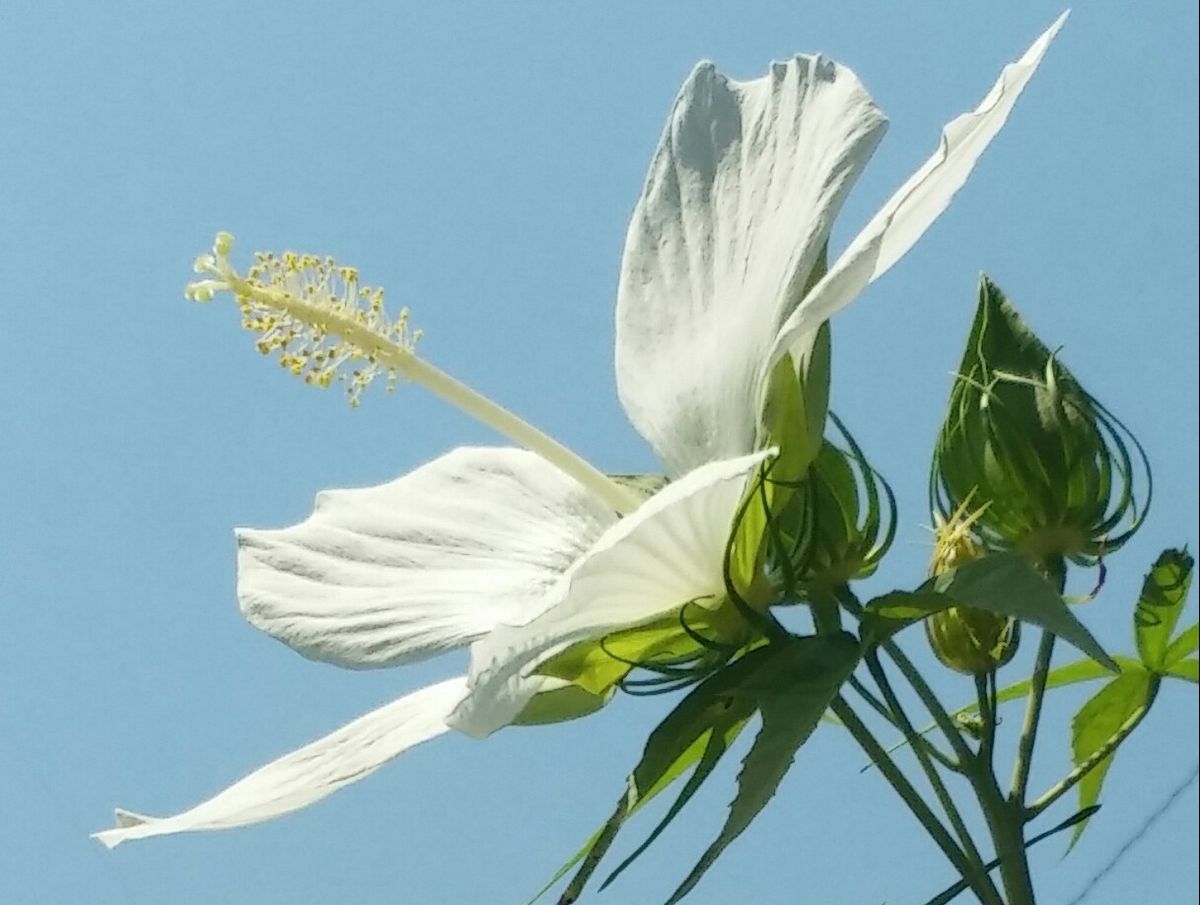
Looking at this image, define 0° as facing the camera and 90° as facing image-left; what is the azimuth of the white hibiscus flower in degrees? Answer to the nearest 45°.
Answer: approximately 90°
